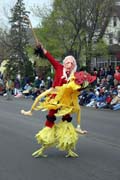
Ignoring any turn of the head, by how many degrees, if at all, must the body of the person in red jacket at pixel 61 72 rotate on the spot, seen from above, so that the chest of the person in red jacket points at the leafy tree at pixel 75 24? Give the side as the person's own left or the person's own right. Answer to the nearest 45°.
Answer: approximately 135° to the person's own left

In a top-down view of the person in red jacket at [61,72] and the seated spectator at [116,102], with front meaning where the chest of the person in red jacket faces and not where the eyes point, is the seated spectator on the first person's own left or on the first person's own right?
on the first person's own left

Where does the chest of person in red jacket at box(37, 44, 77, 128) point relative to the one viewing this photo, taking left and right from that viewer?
facing the viewer and to the right of the viewer
